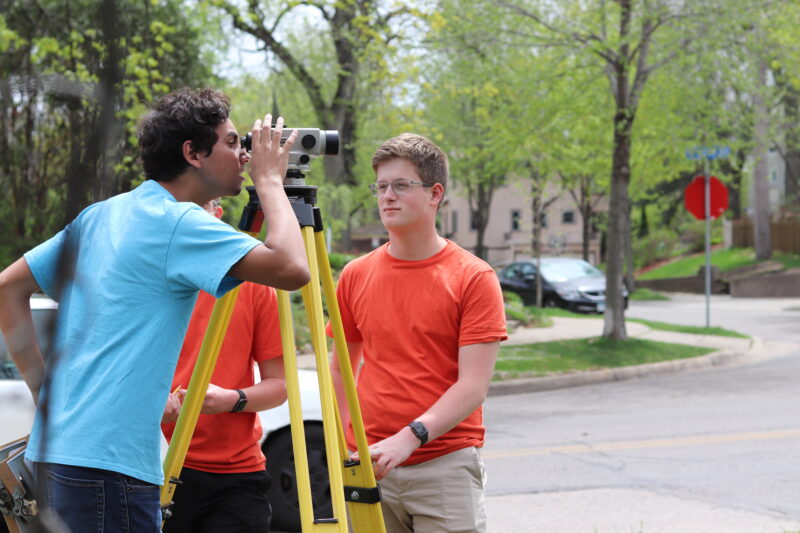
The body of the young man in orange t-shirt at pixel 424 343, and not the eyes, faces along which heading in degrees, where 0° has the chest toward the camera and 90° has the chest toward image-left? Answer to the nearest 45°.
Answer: approximately 45°

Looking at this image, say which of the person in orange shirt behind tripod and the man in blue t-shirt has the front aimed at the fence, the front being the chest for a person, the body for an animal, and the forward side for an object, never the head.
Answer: the man in blue t-shirt

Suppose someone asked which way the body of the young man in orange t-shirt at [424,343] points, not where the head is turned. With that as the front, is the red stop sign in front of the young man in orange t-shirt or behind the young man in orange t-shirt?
behind

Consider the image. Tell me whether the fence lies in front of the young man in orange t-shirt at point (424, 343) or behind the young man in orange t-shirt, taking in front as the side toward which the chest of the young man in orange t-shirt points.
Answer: behind

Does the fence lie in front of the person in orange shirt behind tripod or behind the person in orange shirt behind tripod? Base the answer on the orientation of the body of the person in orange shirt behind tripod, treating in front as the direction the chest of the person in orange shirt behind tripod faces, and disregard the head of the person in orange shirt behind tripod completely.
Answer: behind

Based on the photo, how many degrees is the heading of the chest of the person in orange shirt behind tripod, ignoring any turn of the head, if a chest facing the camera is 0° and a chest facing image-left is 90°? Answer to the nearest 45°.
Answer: approximately 45°

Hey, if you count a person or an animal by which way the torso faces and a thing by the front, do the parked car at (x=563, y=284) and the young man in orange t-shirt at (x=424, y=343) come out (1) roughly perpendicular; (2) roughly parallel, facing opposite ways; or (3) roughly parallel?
roughly perpendicular

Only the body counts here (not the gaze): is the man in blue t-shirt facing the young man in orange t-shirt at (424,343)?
yes

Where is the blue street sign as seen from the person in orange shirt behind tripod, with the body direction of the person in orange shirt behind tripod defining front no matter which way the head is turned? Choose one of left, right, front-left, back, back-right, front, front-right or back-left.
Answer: back

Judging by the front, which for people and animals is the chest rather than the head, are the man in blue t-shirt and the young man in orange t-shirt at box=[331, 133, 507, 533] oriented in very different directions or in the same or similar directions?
very different directions

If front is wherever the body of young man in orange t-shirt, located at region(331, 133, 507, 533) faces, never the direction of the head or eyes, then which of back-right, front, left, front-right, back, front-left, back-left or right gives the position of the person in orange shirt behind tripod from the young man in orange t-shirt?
front-right

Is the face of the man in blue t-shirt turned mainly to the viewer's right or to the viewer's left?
to the viewer's right

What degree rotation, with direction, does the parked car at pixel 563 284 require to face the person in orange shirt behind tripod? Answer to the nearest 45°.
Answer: approximately 45° to its right

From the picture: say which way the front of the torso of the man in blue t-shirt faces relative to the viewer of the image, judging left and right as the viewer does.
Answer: facing away from the viewer and to the right of the viewer

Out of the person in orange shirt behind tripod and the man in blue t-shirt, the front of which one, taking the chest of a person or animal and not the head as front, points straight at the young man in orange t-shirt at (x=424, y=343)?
the man in blue t-shirt

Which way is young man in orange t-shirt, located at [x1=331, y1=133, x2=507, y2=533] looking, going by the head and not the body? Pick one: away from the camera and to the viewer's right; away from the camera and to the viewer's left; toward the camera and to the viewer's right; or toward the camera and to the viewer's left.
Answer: toward the camera and to the viewer's left
